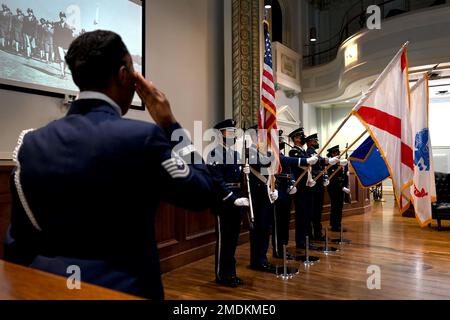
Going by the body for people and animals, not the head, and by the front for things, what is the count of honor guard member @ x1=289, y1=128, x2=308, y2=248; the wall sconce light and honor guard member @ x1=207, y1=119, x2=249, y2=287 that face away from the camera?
0

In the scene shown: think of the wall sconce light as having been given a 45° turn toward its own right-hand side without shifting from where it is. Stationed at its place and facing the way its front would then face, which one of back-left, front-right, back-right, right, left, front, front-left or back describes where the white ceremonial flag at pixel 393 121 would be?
left

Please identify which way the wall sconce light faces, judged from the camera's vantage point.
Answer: facing the viewer and to the left of the viewer

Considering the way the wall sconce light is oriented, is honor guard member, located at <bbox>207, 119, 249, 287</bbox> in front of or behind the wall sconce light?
in front
